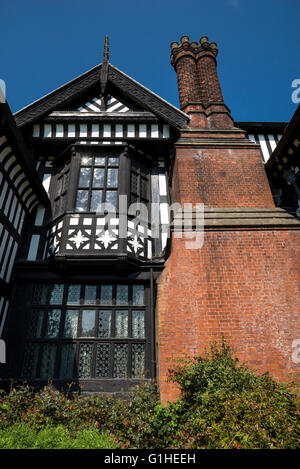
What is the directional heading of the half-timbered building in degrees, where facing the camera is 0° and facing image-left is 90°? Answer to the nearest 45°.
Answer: approximately 0°
